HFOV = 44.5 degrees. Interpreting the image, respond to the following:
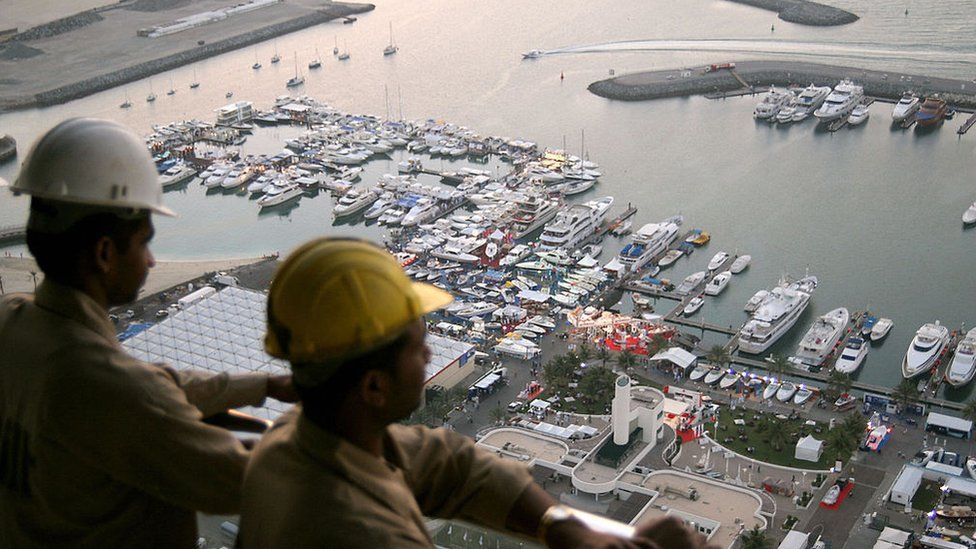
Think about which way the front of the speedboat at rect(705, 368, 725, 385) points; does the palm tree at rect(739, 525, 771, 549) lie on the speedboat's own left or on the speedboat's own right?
on the speedboat's own left

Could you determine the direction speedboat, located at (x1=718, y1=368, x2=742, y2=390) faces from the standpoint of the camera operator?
facing the viewer and to the left of the viewer

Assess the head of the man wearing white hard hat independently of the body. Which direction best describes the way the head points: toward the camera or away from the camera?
away from the camera

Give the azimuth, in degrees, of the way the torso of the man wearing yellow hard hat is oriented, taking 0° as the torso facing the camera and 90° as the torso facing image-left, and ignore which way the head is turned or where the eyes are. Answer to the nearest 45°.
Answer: approximately 270°

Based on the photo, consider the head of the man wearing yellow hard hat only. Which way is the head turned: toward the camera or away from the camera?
away from the camera

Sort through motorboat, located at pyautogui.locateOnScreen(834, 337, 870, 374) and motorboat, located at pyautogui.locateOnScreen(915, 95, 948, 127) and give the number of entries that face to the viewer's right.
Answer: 0

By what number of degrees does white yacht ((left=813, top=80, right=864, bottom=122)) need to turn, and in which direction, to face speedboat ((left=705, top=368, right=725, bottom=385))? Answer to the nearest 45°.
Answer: approximately 45° to its left

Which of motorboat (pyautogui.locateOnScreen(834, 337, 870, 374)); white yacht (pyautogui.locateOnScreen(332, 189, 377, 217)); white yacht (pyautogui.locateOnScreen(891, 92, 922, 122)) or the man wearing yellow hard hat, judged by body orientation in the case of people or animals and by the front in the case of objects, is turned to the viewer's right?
the man wearing yellow hard hat
